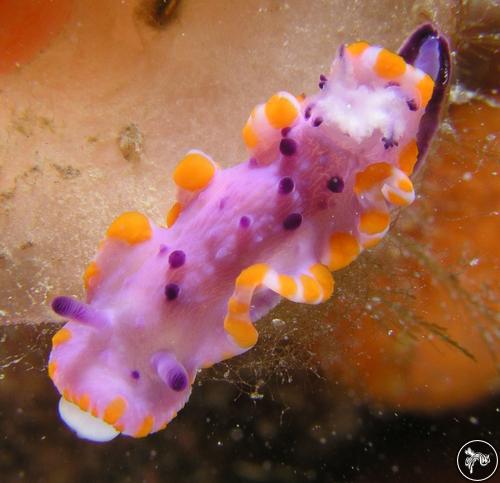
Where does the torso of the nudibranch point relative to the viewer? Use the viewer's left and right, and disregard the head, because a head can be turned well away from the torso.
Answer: facing the viewer and to the left of the viewer
